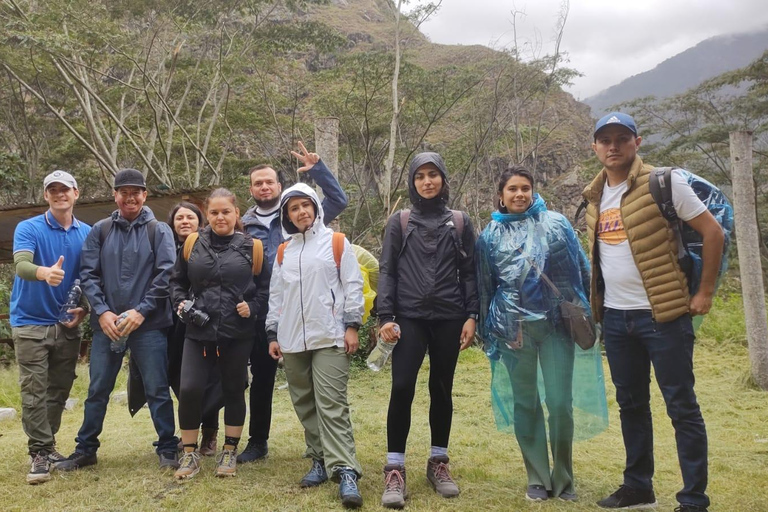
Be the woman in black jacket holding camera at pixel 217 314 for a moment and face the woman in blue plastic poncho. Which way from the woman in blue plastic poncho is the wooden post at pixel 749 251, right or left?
left

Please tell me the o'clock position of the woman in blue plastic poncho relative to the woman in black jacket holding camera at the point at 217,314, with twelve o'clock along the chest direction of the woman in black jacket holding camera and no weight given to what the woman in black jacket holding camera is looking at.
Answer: The woman in blue plastic poncho is roughly at 10 o'clock from the woman in black jacket holding camera.

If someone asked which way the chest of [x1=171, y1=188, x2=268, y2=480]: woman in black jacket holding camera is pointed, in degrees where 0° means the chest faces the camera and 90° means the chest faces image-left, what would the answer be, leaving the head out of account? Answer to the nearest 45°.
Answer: approximately 0°

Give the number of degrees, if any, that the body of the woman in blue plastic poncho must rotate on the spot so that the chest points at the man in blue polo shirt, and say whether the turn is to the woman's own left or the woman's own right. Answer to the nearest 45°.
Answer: approximately 90° to the woman's own right

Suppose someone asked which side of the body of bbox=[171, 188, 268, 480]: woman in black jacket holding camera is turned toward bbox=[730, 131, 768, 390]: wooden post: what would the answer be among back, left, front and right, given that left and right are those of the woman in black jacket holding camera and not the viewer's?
left

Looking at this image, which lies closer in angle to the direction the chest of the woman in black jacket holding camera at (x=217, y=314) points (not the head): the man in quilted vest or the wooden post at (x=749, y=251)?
the man in quilted vest

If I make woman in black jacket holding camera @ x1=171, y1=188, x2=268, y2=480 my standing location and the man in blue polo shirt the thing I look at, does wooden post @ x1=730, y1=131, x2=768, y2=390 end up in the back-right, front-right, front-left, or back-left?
back-right

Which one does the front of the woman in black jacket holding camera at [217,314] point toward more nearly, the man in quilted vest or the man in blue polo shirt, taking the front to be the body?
the man in quilted vest

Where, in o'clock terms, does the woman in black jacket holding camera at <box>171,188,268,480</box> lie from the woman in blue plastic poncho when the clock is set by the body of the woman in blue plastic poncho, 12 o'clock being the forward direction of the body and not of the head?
The woman in black jacket holding camera is roughly at 3 o'clock from the woman in blue plastic poncho.

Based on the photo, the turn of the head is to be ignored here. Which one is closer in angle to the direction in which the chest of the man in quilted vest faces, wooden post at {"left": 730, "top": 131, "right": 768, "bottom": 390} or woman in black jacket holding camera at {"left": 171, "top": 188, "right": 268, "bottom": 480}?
the woman in black jacket holding camera
